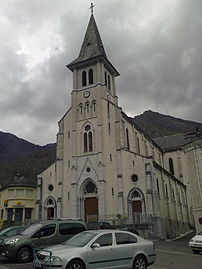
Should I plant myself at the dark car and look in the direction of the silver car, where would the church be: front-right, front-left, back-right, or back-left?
back-left

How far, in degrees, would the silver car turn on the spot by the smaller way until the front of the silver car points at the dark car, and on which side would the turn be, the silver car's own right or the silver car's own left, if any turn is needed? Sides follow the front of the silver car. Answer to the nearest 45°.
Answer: approximately 90° to the silver car's own right

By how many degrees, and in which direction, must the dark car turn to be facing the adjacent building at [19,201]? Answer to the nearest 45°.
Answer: approximately 135° to its right

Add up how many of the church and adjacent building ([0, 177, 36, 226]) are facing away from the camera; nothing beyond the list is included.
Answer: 0

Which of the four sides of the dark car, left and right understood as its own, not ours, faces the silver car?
left

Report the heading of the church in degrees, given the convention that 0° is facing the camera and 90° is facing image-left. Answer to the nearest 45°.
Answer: approximately 45°

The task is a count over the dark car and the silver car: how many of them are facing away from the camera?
0
